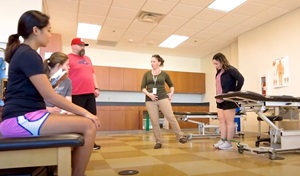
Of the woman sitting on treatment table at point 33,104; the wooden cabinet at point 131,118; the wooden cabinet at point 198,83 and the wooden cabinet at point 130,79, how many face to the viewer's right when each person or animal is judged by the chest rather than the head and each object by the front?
1

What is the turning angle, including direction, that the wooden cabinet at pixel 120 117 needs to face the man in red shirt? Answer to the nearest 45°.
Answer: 0° — it already faces them

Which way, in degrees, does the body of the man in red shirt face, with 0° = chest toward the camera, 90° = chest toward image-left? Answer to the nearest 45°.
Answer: approximately 315°

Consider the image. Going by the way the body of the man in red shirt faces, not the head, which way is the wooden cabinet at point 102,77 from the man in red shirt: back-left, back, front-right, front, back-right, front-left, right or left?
back-left

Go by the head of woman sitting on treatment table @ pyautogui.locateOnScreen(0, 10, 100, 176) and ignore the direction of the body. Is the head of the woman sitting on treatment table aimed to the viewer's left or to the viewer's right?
to the viewer's right

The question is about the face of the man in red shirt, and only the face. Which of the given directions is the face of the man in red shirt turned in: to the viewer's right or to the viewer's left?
to the viewer's right

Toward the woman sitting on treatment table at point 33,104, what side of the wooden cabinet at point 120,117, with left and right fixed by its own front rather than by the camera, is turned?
front

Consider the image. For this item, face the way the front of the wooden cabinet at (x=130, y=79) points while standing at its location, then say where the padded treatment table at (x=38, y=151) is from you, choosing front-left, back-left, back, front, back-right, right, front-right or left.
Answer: front

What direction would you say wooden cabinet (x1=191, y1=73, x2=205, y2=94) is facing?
toward the camera

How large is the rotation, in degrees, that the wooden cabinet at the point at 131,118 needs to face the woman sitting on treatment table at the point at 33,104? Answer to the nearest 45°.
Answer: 0° — it already faces them

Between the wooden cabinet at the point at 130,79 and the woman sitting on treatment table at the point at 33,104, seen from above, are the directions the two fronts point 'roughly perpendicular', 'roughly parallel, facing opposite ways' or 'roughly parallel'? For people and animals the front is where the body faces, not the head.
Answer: roughly perpendicular

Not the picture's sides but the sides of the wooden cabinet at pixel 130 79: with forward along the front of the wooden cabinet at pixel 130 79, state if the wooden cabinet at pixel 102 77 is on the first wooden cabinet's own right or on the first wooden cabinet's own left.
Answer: on the first wooden cabinet's own right

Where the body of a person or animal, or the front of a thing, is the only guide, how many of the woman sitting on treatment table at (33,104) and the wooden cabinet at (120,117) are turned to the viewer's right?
1

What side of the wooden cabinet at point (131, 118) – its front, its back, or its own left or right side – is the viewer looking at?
front
